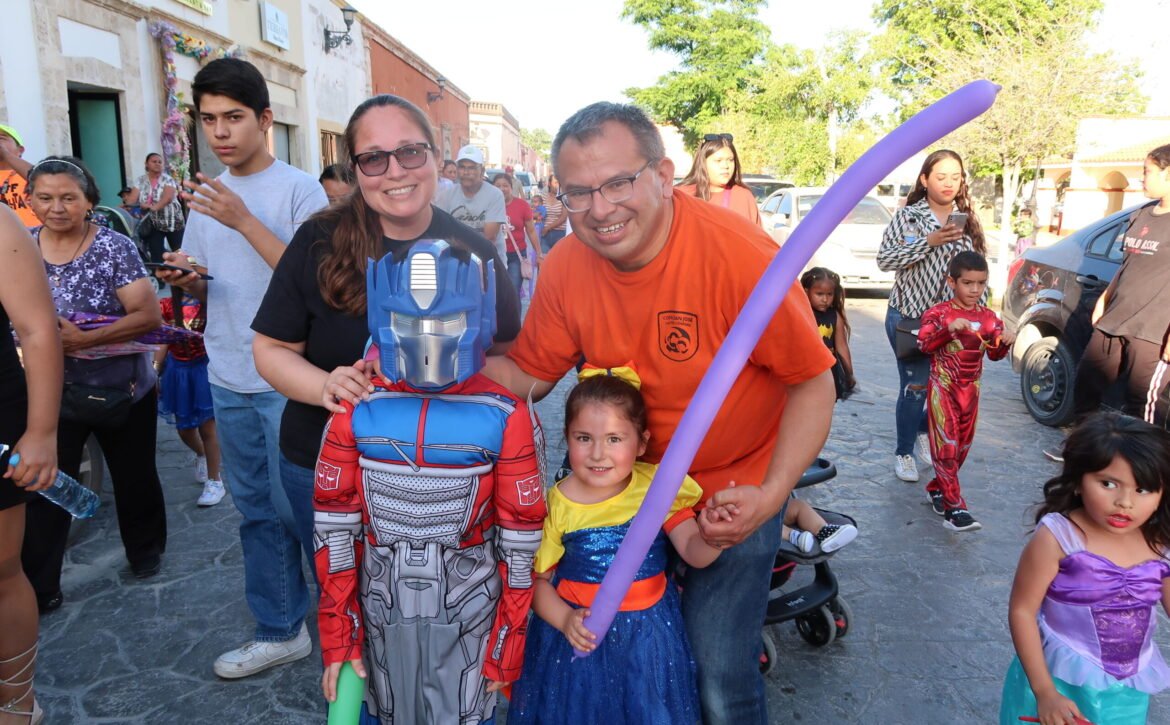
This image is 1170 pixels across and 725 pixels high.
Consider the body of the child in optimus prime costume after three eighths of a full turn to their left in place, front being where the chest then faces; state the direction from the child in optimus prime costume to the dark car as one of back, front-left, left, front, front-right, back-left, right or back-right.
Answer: front

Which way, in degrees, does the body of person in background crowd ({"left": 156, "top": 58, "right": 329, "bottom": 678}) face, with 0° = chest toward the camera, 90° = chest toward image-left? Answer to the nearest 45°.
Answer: approximately 45°

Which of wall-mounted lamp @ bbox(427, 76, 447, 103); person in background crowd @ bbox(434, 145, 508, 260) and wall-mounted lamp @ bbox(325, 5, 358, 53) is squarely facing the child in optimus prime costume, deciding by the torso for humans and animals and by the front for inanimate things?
the person in background crowd

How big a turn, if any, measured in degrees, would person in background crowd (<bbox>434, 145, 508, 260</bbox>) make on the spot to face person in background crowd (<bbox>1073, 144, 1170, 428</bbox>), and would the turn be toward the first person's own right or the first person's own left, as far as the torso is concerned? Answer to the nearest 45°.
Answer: approximately 45° to the first person's own left

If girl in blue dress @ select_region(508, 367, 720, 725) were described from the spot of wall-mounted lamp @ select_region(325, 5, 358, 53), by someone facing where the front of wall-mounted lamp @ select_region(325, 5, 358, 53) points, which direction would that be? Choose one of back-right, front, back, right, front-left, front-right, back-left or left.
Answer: right

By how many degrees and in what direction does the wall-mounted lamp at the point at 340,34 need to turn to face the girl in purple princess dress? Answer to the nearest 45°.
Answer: approximately 90° to its right

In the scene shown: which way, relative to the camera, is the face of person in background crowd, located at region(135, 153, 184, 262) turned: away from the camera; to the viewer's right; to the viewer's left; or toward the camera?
toward the camera

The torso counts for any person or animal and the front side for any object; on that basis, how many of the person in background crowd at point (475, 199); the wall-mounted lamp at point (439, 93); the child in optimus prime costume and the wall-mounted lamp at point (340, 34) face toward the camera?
2

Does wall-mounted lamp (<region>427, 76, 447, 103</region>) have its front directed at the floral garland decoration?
no

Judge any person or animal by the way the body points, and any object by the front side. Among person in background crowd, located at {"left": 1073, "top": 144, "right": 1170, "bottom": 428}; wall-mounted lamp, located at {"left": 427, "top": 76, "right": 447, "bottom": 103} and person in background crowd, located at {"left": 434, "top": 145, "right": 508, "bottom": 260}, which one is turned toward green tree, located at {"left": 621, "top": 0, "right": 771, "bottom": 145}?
the wall-mounted lamp

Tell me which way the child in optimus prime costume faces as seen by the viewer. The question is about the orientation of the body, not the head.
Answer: toward the camera

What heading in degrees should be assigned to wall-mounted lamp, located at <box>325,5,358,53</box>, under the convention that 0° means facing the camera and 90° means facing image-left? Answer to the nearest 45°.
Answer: approximately 270°

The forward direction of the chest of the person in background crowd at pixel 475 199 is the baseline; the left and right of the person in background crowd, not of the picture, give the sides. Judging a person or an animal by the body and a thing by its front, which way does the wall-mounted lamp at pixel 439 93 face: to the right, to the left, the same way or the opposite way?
to the left

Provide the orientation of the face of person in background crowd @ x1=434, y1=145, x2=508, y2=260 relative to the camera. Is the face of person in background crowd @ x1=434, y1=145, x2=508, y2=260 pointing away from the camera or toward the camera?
toward the camera

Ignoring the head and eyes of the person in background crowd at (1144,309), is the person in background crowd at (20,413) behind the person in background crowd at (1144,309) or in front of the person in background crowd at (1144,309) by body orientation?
in front

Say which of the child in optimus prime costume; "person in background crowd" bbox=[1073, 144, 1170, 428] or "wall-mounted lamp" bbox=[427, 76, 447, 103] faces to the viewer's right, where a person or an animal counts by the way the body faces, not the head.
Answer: the wall-mounted lamp

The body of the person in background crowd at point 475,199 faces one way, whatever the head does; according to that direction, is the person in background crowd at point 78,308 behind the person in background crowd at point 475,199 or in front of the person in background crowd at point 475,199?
in front

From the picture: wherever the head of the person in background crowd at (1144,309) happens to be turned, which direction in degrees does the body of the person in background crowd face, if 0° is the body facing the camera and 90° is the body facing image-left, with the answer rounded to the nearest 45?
approximately 45°

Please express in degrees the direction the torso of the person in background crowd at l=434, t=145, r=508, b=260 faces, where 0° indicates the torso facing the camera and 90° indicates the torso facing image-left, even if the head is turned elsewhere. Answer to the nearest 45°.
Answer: approximately 0°

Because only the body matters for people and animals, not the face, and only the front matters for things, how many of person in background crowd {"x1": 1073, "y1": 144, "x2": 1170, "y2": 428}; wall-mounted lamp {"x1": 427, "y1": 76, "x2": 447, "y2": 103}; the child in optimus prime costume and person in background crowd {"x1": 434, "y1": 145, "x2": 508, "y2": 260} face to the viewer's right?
1

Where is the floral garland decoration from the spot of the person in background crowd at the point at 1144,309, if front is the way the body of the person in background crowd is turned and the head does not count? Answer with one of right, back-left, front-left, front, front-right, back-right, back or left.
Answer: front-right

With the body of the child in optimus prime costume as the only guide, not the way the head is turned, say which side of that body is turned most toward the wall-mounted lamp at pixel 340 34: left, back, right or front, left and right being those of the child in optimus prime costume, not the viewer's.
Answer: back
